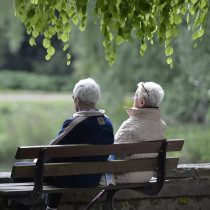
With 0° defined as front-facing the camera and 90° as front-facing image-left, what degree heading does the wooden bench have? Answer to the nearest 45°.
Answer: approximately 135°

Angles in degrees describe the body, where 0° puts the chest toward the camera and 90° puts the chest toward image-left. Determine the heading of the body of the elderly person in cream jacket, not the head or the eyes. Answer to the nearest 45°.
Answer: approximately 135°

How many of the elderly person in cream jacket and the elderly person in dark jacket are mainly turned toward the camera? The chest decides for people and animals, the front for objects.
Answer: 0
